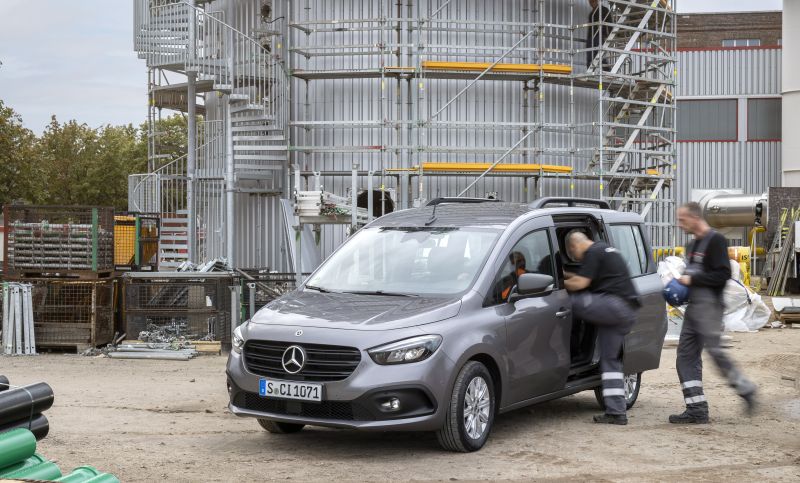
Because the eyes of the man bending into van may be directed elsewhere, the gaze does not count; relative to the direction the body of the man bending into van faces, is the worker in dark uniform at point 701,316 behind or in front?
behind

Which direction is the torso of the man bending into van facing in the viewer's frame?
to the viewer's left

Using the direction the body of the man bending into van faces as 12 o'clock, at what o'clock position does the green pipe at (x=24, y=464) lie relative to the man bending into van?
The green pipe is roughly at 10 o'clock from the man bending into van.

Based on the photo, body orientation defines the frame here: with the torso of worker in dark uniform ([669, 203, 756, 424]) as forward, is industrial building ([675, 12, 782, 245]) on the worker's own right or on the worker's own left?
on the worker's own right

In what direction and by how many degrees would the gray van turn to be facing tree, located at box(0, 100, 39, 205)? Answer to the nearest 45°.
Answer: approximately 90° to its right

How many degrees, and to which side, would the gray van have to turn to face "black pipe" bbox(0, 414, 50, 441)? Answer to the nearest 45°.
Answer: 0° — it already faces it

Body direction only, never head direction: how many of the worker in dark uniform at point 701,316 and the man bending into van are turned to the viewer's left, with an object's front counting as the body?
2

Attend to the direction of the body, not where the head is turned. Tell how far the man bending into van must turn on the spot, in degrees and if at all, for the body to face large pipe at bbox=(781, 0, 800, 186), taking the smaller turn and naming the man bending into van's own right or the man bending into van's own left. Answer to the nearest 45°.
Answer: approximately 90° to the man bending into van's own right

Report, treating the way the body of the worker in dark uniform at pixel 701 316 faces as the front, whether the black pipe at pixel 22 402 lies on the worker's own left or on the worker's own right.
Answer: on the worker's own left

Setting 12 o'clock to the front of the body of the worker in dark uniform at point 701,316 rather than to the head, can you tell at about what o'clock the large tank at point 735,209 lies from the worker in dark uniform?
The large tank is roughly at 3 o'clock from the worker in dark uniform.

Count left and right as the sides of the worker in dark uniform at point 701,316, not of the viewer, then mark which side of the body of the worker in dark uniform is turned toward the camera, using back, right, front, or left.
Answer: left

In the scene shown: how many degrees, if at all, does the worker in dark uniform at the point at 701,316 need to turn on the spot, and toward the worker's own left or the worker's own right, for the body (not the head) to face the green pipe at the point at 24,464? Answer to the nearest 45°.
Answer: approximately 45° to the worker's own left
